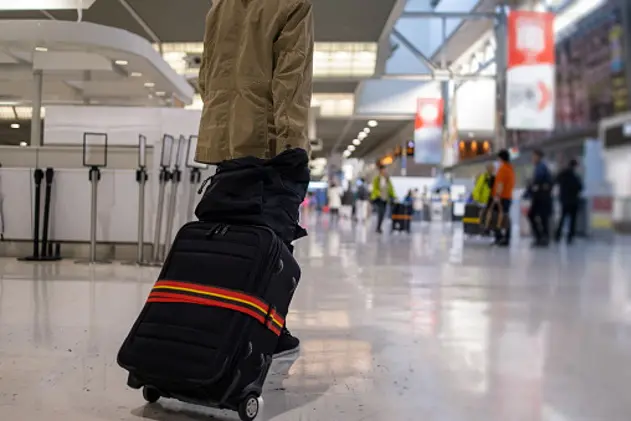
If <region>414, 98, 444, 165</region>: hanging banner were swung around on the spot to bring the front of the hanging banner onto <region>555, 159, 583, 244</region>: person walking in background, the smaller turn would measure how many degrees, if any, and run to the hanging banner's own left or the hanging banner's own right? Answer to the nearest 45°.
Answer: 0° — it already faces them

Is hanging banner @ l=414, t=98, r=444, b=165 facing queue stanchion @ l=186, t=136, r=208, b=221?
yes

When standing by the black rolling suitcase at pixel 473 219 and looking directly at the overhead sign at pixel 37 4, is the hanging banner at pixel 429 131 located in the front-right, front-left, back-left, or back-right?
back-right

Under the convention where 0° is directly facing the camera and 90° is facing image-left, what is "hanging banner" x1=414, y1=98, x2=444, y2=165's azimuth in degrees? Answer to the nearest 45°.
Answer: approximately 0°

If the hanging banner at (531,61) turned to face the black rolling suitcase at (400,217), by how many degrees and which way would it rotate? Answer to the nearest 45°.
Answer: approximately 135° to its right

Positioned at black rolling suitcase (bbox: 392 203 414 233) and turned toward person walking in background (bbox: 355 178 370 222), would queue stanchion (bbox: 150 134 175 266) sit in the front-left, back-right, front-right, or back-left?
back-left

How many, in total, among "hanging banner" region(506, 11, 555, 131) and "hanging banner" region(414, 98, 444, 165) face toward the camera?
2
